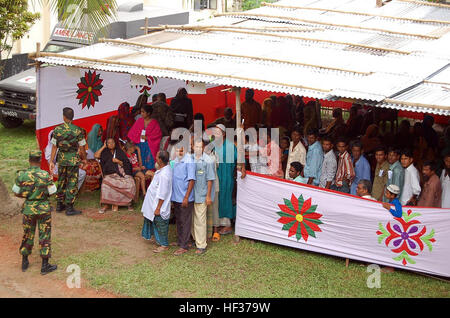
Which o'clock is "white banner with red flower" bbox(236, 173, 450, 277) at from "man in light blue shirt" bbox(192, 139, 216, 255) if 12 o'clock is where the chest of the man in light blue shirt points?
The white banner with red flower is roughly at 8 o'clock from the man in light blue shirt.

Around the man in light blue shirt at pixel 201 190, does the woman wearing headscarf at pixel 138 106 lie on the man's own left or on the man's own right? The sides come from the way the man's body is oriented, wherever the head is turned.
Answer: on the man's own right

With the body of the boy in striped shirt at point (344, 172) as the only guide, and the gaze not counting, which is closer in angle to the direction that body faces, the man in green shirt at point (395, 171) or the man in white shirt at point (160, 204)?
the man in white shirt

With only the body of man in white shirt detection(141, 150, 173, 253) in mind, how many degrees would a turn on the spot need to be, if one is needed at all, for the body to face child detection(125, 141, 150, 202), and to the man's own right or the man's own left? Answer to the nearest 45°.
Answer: approximately 90° to the man's own right
